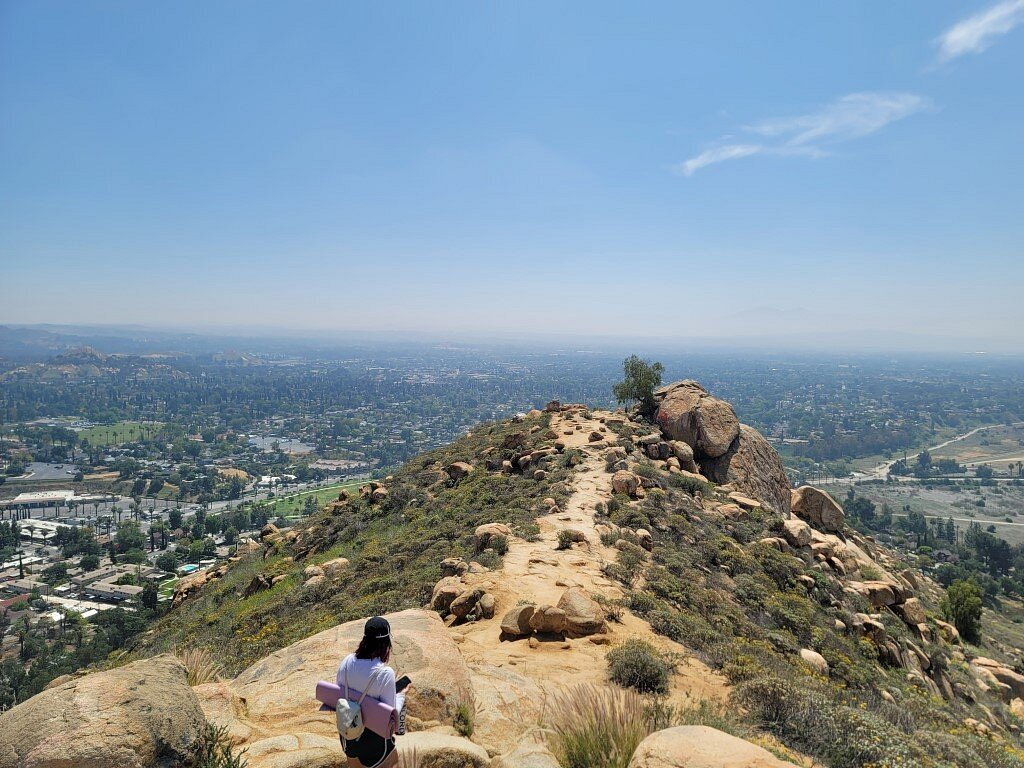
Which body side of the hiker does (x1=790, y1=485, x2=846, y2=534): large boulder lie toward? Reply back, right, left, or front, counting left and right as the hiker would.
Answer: front

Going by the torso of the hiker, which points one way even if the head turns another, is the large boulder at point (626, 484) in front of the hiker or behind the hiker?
in front

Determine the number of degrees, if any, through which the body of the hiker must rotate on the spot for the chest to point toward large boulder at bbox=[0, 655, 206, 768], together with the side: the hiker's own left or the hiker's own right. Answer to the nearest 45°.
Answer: approximately 135° to the hiker's own left

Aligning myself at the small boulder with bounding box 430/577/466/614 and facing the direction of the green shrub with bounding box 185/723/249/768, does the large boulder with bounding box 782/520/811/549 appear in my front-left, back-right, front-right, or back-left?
back-left

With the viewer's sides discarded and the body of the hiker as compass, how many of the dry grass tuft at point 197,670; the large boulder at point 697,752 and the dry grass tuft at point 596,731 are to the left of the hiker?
1

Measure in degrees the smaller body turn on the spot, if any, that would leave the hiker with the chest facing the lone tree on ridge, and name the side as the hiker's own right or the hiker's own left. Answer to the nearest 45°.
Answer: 0° — they already face it

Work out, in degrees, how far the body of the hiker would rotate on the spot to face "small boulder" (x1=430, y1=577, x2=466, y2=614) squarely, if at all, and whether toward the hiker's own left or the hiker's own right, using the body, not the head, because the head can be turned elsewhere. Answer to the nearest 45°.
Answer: approximately 45° to the hiker's own left

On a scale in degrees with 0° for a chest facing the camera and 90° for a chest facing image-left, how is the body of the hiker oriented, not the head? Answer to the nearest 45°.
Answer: approximately 225°

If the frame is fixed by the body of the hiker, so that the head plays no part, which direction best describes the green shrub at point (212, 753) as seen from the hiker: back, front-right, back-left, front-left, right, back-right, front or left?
back-left

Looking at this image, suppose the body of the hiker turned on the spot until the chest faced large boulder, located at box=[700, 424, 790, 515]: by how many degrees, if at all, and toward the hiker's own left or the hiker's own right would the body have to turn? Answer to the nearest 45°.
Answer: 0° — they already face it

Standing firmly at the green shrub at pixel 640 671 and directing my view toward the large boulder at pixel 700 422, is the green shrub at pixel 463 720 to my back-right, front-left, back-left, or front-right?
back-left

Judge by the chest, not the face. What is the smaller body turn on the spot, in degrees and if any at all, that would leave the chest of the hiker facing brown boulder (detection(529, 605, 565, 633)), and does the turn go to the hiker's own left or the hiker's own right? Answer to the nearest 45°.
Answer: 0° — they already face it

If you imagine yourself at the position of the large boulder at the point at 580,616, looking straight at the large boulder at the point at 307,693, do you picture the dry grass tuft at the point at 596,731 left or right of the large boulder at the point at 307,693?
left

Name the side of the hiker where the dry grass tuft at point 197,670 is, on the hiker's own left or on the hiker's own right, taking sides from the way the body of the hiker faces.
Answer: on the hiker's own left

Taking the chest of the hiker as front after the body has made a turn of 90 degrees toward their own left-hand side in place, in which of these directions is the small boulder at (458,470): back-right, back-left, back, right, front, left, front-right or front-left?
front-right
